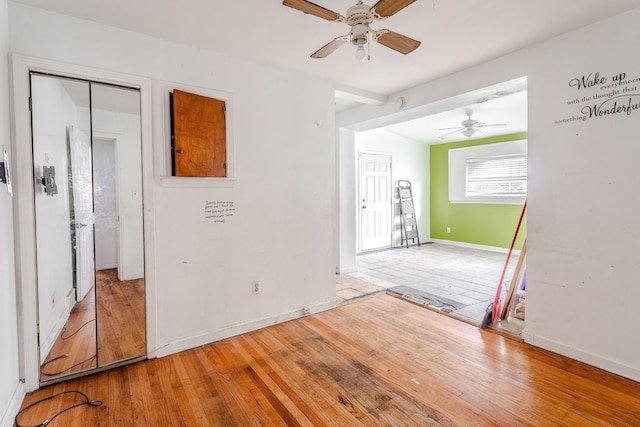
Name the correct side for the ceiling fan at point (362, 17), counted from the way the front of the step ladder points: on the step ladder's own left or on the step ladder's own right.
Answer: on the step ladder's own right

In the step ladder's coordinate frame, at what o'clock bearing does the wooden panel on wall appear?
The wooden panel on wall is roughly at 2 o'clock from the step ladder.

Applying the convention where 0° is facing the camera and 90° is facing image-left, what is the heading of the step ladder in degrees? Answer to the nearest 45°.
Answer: approximately 315°

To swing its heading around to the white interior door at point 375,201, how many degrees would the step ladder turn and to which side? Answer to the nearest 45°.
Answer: approximately 90° to its right

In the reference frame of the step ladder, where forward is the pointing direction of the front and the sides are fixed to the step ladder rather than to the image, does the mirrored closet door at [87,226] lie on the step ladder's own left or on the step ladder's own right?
on the step ladder's own right
